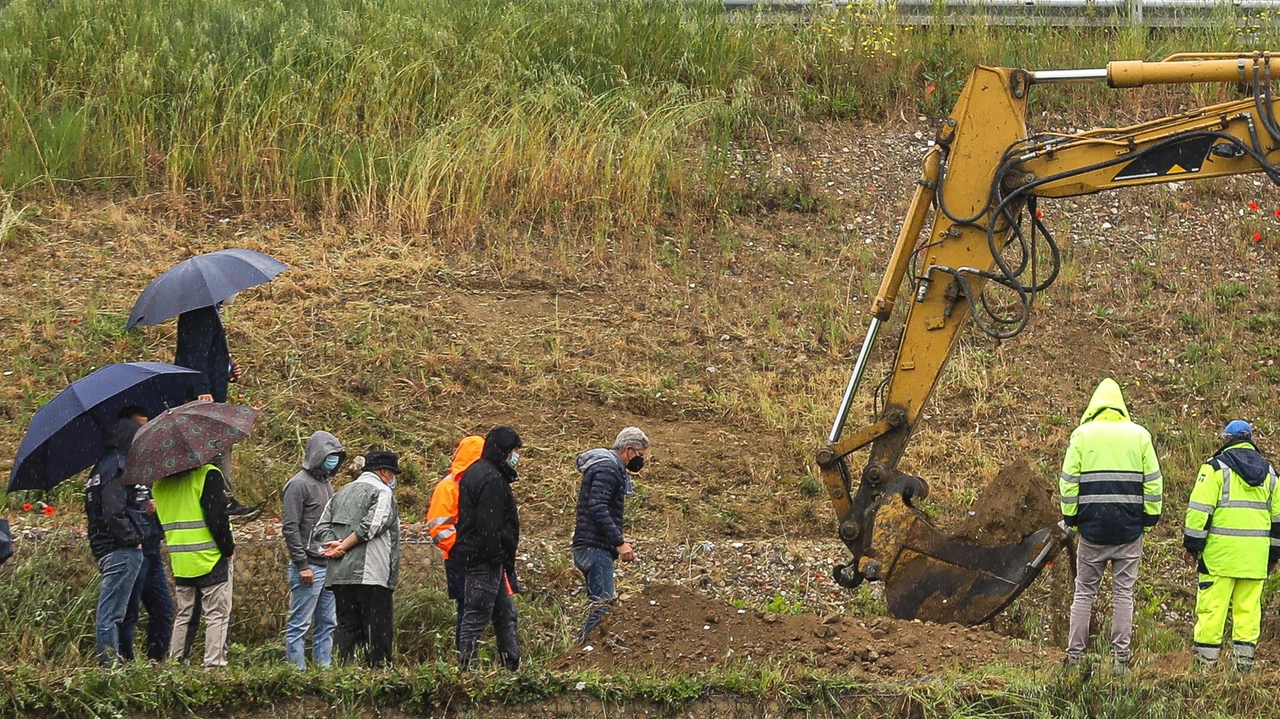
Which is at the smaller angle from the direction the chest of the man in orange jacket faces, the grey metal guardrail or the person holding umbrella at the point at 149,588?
the grey metal guardrail

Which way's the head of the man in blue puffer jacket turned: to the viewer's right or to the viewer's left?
to the viewer's right

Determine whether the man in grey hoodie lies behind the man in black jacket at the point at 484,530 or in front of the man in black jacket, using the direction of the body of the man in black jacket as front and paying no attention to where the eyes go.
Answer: behind

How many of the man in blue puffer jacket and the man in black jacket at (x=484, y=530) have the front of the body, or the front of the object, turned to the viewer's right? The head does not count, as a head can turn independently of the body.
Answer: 2

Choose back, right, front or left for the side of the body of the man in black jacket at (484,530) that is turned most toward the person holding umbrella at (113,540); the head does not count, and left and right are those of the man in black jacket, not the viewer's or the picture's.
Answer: back

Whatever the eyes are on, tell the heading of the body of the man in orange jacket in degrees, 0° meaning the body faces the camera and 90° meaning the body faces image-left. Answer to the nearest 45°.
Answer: approximately 270°

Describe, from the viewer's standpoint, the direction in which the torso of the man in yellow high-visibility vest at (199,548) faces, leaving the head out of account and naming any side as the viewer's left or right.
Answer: facing away from the viewer and to the right of the viewer

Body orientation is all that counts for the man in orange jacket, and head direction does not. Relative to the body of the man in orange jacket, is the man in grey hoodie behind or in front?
behind

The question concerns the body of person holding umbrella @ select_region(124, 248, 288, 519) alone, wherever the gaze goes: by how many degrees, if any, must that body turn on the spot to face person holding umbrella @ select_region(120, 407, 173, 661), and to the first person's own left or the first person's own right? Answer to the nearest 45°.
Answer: approximately 90° to the first person's own right

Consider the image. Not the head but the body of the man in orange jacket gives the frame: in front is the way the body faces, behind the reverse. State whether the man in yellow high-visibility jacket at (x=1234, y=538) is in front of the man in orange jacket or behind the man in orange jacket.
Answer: in front

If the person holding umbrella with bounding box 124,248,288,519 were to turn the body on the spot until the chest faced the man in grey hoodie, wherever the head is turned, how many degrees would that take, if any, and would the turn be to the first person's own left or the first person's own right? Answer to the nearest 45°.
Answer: approximately 90° to the first person's own right

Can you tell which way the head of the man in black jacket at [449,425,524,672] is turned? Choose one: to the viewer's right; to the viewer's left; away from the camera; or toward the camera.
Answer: to the viewer's right

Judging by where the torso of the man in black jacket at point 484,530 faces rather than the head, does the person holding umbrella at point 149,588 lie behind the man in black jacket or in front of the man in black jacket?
behind

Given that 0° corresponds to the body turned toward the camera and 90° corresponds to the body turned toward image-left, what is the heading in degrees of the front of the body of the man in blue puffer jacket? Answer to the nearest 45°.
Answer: approximately 270°

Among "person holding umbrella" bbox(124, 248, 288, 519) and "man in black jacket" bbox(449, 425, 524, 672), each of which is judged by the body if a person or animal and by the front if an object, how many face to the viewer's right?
2

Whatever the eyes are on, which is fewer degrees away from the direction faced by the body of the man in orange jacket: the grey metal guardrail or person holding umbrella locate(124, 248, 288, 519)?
the grey metal guardrail
